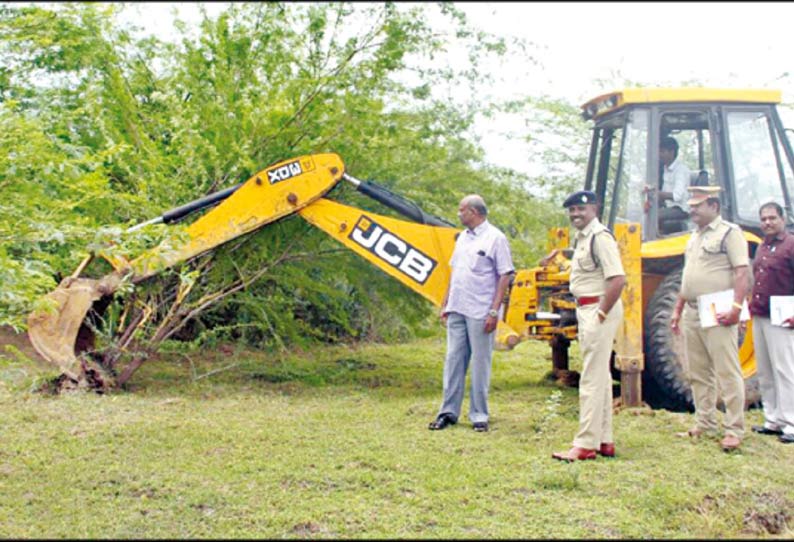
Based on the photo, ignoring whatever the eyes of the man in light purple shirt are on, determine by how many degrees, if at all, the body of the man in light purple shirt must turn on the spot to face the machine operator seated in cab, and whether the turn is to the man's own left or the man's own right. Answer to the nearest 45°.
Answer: approximately 180°

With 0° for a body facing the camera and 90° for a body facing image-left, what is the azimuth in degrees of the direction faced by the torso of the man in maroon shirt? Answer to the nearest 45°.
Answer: approximately 45°

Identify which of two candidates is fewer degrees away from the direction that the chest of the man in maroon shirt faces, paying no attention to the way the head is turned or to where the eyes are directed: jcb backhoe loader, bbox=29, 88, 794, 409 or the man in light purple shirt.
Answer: the man in light purple shirt

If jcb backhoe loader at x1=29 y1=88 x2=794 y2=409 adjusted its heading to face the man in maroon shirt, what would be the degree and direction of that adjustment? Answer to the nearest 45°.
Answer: approximately 90° to its right

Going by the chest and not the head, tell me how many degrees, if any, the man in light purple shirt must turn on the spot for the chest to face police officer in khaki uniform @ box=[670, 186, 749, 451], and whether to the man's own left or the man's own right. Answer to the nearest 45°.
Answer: approximately 135° to the man's own left
